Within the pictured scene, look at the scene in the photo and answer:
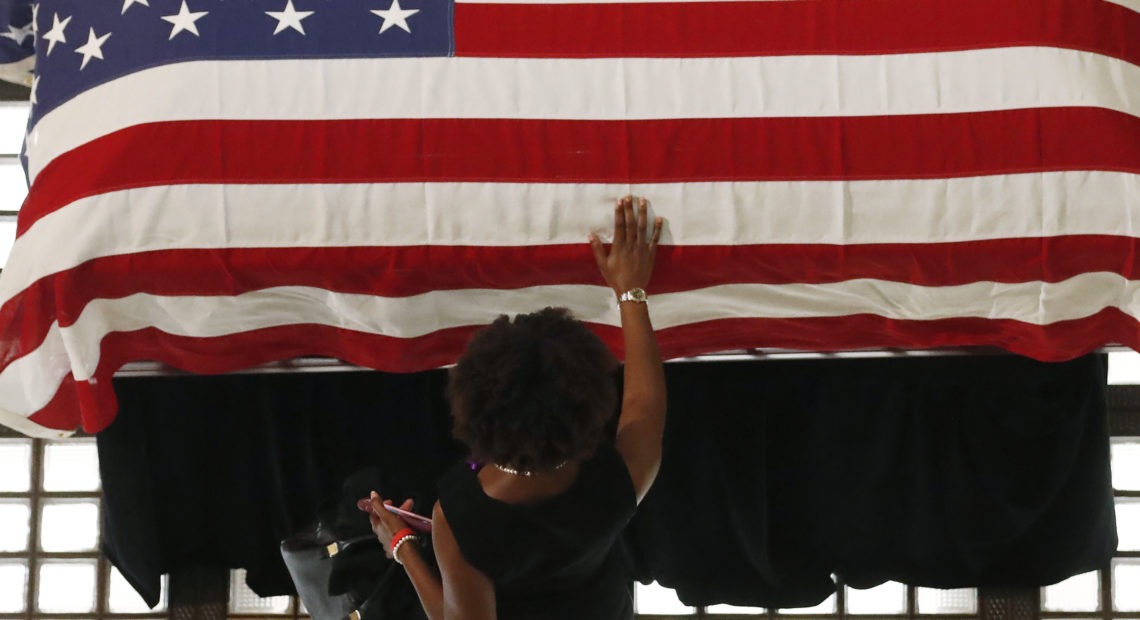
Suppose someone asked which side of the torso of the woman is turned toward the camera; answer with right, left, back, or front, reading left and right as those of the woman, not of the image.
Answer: back

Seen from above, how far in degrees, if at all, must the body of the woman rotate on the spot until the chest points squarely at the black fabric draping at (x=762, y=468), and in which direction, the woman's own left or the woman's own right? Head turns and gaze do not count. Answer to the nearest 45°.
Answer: approximately 45° to the woman's own right

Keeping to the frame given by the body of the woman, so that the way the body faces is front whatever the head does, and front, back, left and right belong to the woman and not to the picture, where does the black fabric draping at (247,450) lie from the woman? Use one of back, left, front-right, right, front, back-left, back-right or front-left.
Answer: front-left

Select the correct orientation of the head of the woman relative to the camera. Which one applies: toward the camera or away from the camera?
away from the camera
